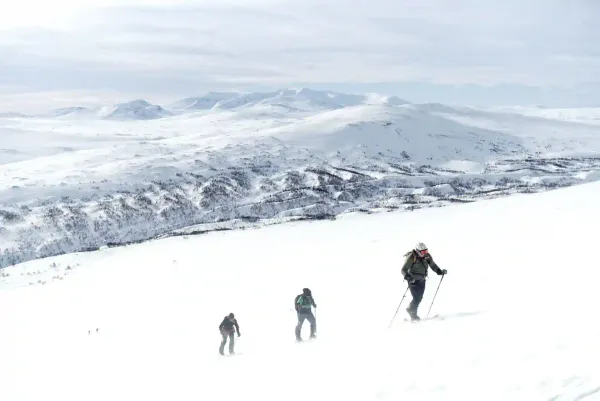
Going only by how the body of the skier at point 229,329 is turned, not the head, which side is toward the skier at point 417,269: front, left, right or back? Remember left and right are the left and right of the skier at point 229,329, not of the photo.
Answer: front

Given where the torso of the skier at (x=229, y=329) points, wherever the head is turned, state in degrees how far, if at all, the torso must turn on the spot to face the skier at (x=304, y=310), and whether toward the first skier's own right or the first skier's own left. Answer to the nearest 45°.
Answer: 0° — they already face them
